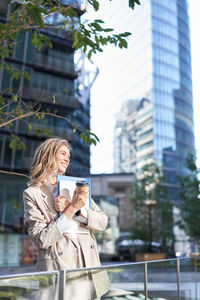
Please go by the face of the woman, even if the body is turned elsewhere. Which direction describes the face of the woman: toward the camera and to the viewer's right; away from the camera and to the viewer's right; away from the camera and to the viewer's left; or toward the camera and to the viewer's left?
toward the camera and to the viewer's right

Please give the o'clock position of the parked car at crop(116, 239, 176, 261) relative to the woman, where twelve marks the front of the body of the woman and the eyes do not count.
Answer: The parked car is roughly at 8 o'clock from the woman.

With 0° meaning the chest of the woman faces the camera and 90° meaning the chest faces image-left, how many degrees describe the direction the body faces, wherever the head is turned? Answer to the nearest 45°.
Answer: approximately 315°
